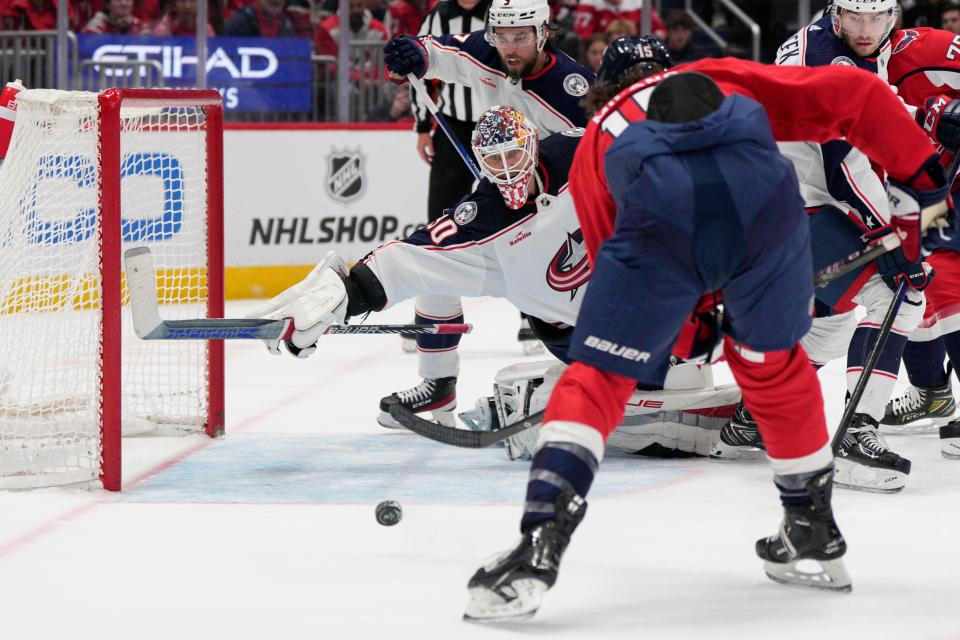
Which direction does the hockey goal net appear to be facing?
to the viewer's right

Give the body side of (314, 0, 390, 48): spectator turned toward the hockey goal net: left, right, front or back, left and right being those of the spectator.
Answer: front

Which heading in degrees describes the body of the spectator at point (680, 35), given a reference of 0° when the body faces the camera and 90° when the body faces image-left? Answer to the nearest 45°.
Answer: approximately 0°

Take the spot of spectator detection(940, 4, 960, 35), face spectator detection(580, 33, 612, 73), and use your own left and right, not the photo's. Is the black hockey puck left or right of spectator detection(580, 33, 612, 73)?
left

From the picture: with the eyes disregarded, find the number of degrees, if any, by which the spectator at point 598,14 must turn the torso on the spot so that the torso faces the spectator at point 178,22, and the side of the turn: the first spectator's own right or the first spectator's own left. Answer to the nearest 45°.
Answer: approximately 45° to the first spectator's own right

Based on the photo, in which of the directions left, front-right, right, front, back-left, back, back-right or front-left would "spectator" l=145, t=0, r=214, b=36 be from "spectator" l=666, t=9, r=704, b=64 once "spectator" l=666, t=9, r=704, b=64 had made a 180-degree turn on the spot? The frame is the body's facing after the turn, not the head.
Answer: back-left

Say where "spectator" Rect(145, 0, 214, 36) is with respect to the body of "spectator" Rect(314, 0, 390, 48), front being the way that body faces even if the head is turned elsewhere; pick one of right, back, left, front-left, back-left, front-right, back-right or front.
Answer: right

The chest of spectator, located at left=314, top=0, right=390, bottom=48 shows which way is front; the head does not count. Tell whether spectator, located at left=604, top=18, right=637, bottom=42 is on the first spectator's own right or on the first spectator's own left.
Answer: on the first spectator's own left

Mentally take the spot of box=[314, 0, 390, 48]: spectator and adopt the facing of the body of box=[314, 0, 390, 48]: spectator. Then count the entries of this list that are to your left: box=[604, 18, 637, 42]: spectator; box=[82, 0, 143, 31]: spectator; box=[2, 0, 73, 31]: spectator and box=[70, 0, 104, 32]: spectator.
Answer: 1

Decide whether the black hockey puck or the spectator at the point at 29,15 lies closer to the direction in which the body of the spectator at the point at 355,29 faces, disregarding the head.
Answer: the black hockey puck

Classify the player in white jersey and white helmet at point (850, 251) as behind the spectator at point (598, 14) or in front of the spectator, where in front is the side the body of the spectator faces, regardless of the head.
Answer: in front

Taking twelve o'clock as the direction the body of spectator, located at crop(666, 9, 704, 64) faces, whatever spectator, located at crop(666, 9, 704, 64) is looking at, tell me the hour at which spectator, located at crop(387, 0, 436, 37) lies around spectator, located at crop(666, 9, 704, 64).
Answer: spectator, located at crop(387, 0, 436, 37) is roughly at 2 o'clock from spectator, located at crop(666, 9, 704, 64).

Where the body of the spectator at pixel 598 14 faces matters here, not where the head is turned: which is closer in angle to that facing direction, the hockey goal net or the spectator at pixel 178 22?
the hockey goal net
